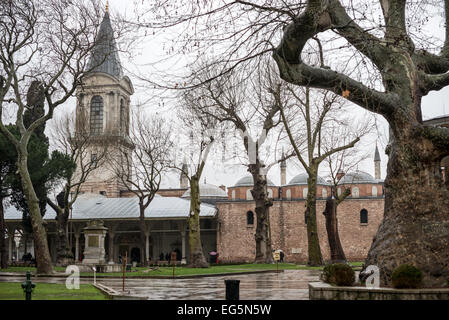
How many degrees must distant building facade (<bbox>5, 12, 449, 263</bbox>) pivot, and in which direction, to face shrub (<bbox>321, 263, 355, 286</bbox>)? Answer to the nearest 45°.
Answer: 0° — it already faces it

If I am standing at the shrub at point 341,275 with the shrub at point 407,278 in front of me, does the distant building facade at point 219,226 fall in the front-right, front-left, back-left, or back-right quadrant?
back-left

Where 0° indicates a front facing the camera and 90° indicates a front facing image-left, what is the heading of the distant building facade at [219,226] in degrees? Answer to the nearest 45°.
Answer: approximately 0°

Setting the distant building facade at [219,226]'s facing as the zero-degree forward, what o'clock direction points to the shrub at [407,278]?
The shrub is roughly at 12 o'clock from the distant building facade.

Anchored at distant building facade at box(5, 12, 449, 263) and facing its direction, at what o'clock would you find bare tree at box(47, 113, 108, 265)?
The bare tree is roughly at 1 o'clock from the distant building facade.
